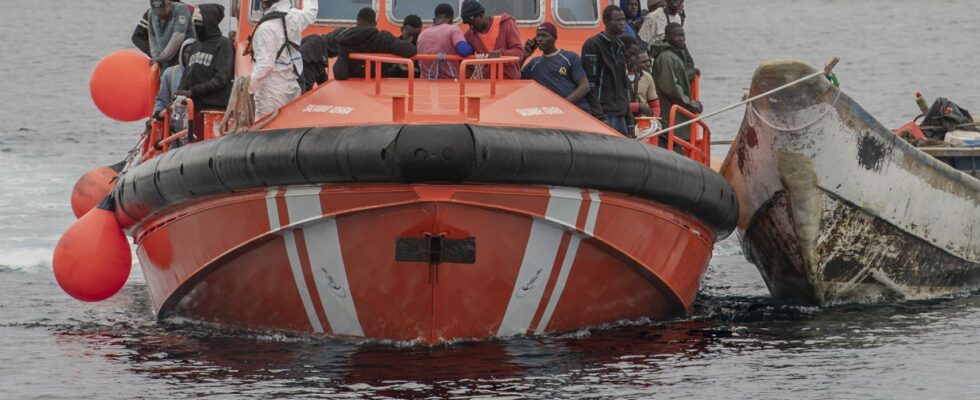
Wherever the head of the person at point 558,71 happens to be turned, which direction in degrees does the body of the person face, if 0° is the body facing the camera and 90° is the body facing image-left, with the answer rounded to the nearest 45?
approximately 45°

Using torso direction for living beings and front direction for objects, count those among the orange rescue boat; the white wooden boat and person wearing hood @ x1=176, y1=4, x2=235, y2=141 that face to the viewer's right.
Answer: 0

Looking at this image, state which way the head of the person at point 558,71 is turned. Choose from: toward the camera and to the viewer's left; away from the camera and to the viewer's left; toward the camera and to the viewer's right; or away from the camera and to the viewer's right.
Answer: toward the camera and to the viewer's left

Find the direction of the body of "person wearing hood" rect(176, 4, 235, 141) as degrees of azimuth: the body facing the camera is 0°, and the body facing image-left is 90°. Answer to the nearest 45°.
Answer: approximately 45°

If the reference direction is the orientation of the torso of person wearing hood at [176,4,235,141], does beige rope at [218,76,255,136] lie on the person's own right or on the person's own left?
on the person's own left

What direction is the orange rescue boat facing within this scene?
toward the camera

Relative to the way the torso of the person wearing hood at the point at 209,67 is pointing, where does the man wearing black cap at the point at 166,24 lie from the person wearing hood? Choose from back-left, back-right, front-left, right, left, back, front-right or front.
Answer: back-right

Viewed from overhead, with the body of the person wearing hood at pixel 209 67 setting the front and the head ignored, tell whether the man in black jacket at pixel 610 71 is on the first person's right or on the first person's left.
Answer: on the first person's left

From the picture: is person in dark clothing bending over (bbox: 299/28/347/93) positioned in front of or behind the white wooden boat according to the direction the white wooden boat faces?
in front

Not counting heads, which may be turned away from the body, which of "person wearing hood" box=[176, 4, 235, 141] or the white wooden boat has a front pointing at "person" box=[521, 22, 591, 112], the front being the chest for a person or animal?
the white wooden boat

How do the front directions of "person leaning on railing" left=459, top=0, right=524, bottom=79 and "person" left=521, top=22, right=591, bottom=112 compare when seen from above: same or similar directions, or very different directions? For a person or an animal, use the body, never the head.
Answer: same or similar directions

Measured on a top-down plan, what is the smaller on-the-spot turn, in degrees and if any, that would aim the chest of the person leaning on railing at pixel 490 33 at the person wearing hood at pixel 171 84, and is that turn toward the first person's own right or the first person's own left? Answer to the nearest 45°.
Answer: approximately 45° to the first person's own right

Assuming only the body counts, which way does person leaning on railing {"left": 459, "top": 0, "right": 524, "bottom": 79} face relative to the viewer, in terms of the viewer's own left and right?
facing the viewer and to the left of the viewer

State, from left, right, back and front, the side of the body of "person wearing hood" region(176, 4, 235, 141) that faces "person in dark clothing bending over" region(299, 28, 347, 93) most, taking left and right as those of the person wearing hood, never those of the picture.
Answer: left
